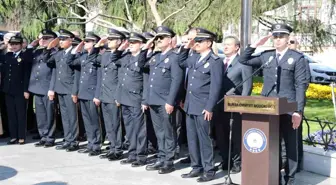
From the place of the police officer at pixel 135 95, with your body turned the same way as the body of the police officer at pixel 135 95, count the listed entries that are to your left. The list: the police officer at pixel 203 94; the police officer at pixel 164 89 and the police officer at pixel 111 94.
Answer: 2

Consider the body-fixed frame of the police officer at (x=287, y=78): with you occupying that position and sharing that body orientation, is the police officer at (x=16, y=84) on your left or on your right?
on your right

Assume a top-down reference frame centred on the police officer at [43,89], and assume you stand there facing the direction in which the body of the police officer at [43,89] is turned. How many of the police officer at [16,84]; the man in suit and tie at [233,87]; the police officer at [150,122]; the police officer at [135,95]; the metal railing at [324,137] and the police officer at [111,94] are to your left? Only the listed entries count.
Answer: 5

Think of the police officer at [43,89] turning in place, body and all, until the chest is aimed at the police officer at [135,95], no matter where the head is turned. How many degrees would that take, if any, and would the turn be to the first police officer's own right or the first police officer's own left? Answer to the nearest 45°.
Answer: approximately 90° to the first police officer's own left
